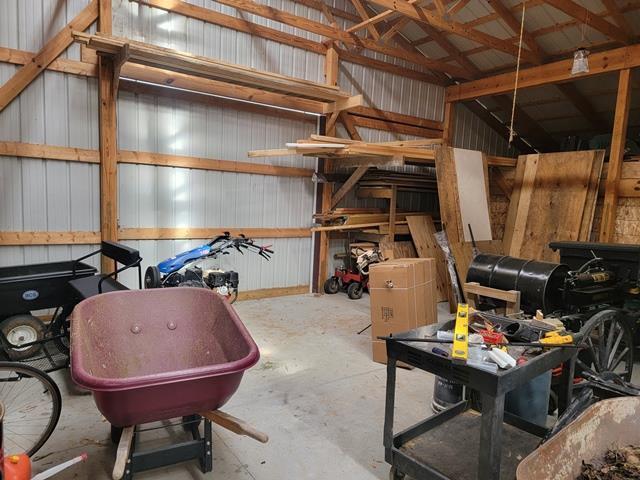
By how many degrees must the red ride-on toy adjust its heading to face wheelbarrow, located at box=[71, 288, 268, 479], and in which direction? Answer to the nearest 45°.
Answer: approximately 45° to its left

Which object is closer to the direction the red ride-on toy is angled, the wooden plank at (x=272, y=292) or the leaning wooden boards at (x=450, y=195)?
the wooden plank

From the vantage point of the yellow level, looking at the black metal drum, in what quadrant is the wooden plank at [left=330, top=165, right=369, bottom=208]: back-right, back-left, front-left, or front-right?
front-left

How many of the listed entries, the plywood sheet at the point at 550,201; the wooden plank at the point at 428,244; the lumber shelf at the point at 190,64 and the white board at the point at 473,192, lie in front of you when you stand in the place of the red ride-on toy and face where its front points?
1

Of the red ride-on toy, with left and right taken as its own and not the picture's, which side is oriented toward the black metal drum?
left

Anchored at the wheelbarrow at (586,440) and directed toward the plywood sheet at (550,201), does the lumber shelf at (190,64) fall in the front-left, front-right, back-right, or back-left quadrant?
front-left

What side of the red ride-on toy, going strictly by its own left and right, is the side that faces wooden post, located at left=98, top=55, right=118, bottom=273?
front

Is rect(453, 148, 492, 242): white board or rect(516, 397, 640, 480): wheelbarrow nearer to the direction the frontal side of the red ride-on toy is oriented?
the wheelbarrow

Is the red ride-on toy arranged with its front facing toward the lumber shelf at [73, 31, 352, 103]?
yes

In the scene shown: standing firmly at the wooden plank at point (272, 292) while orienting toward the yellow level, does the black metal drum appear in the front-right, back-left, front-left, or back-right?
front-left

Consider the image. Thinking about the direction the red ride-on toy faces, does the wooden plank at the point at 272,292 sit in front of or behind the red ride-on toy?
in front

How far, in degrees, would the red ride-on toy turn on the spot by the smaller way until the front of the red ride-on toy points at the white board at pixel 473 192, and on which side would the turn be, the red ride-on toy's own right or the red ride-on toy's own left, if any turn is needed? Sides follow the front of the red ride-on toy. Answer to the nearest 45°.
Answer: approximately 135° to the red ride-on toy's own left

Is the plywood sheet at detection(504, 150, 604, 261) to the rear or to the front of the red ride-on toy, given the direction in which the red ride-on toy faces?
to the rear
